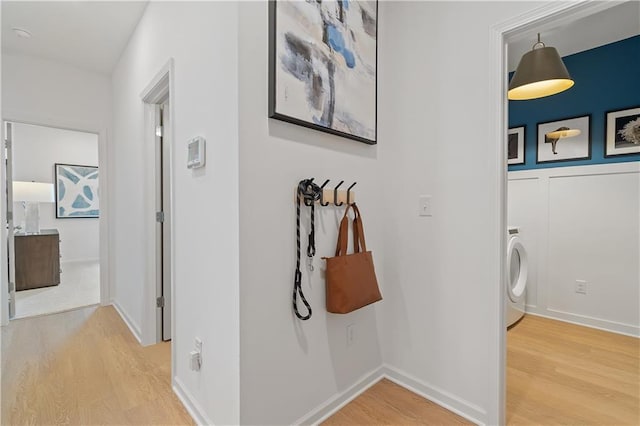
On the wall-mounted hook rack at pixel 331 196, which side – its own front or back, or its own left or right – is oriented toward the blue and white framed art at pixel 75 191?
back

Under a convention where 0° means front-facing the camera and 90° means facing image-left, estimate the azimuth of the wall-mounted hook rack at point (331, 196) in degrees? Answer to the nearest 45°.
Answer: approximately 315°

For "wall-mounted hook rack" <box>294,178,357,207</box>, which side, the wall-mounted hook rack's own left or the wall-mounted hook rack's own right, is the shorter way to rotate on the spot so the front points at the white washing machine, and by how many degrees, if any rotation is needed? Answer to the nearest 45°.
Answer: approximately 90° to the wall-mounted hook rack's own left

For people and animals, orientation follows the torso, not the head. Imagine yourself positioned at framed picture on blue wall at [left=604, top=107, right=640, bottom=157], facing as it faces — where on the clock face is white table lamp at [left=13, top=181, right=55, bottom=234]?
The white table lamp is roughly at 2 o'clock from the framed picture on blue wall.

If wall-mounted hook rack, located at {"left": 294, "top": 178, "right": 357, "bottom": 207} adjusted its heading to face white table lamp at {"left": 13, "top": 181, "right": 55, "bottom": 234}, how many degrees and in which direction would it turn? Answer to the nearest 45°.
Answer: approximately 180°

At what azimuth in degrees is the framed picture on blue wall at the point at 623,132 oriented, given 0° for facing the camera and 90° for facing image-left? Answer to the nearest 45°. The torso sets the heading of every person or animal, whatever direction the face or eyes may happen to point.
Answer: approximately 0°

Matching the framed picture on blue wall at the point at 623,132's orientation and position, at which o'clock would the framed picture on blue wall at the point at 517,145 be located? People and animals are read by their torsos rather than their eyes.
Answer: the framed picture on blue wall at the point at 517,145 is roughly at 3 o'clock from the framed picture on blue wall at the point at 623,132.
